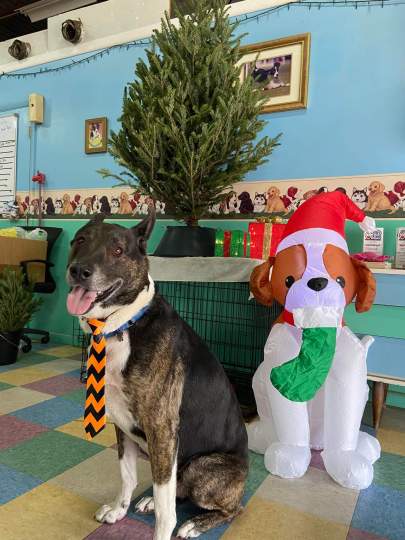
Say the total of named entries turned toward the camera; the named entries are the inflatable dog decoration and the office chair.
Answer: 1

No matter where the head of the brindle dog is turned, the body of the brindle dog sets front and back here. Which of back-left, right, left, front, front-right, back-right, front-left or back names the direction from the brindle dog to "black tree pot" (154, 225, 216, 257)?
back-right

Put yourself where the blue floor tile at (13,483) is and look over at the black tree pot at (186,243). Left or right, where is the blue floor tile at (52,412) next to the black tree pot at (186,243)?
left

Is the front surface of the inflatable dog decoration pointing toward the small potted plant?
no

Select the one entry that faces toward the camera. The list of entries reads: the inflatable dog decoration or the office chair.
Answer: the inflatable dog decoration

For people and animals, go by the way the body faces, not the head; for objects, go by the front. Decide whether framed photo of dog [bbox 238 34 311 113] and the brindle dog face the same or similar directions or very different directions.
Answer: same or similar directions

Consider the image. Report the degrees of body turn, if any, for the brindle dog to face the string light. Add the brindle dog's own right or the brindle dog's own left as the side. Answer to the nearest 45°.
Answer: approximately 135° to the brindle dog's own right

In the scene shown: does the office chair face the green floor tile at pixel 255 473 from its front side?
no

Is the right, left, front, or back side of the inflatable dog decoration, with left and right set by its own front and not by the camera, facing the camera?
front

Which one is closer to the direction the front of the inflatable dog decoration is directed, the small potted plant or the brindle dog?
the brindle dog

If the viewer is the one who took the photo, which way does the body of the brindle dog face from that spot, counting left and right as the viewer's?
facing the viewer and to the left of the viewer
